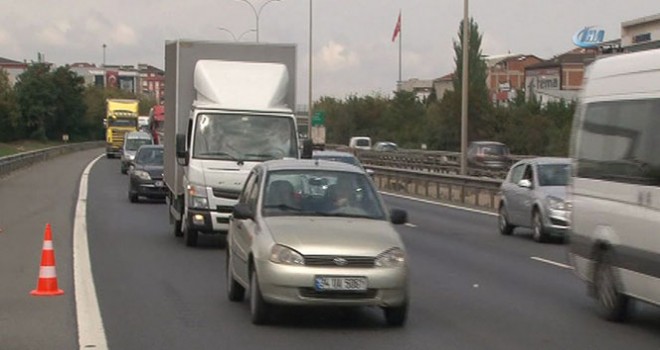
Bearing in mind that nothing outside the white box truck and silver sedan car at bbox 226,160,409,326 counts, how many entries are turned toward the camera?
2

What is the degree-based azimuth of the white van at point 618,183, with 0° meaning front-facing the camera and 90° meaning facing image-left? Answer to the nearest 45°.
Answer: approximately 315°

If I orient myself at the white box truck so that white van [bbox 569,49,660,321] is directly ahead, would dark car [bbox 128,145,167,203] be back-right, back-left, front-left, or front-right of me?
back-left

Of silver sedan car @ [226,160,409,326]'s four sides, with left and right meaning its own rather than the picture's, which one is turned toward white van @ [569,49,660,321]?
left

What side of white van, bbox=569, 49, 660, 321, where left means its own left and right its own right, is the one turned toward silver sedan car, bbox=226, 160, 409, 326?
right

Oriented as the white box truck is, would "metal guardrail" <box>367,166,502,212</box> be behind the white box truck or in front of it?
behind

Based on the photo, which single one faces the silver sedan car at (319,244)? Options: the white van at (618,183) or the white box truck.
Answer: the white box truck

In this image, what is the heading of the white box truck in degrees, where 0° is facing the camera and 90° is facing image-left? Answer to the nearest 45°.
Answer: approximately 0°

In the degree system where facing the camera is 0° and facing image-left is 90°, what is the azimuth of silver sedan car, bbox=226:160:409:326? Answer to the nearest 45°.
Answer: approximately 0°

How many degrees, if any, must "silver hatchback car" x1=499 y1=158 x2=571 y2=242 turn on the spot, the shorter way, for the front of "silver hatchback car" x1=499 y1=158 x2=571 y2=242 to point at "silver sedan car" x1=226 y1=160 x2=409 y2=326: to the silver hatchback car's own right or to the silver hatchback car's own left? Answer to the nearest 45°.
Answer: approximately 45° to the silver hatchback car's own right

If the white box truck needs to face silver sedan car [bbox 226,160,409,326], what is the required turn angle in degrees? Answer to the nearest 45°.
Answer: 0° — it already faces it
